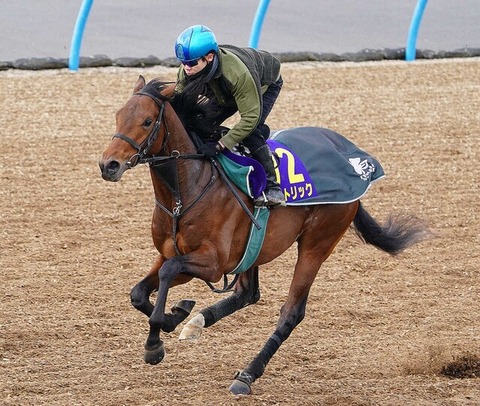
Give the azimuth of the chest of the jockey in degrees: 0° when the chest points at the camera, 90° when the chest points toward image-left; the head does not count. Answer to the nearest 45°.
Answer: approximately 45°

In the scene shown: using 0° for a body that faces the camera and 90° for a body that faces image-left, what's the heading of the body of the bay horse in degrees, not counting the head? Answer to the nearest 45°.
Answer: approximately 45°
